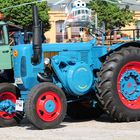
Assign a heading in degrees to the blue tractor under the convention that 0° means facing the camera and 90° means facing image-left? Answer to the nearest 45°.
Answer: approximately 45°

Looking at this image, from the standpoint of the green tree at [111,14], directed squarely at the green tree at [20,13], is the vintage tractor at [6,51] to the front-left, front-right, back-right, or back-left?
front-left

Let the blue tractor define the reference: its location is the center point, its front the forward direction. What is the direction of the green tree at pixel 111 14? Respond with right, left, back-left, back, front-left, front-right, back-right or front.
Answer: back-right

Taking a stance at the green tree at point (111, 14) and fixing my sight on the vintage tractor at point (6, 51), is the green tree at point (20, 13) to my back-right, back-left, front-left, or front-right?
front-right

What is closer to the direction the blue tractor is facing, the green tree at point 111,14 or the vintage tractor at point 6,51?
the vintage tractor
